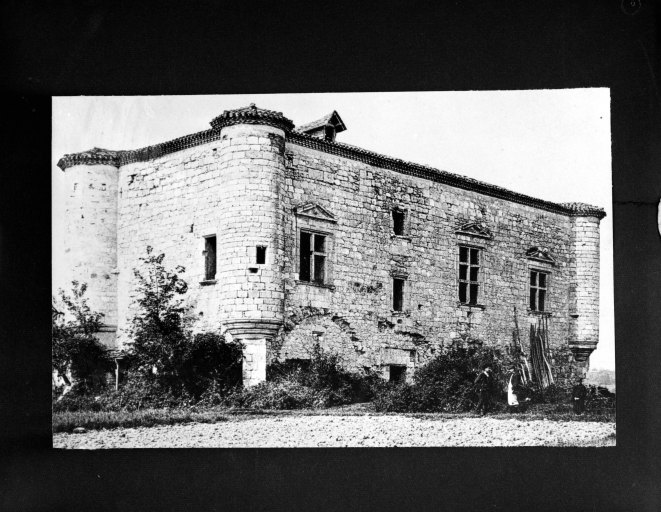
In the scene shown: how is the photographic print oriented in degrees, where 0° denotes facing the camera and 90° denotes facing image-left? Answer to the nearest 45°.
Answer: approximately 0°
